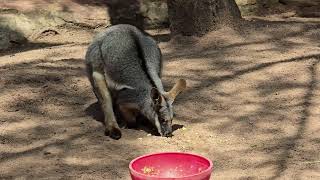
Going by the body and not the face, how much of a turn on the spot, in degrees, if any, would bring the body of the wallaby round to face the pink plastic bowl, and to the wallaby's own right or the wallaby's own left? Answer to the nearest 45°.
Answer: approximately 45° to the wallaby's own right

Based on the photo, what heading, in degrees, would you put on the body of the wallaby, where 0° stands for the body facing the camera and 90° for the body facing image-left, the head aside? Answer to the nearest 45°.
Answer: approximately 315°
